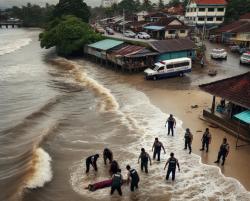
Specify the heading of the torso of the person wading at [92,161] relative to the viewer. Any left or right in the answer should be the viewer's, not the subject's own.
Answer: facing to the right of the viewer

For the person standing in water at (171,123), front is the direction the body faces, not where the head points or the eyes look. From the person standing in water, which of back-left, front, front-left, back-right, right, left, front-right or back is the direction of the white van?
back

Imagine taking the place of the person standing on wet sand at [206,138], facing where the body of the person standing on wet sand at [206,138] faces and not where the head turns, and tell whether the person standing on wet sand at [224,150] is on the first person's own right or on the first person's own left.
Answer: on the first person's own left

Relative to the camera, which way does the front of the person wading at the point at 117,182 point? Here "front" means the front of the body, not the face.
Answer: away from the camera

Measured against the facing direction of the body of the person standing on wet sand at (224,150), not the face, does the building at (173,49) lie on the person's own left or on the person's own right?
on the person's own right

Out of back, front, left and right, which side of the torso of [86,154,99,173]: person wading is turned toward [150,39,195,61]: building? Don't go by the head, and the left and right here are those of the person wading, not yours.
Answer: left

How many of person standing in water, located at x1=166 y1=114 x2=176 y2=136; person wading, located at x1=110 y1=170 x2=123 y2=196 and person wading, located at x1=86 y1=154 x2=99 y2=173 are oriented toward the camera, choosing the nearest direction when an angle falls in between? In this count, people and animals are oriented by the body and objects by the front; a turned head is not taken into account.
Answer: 1

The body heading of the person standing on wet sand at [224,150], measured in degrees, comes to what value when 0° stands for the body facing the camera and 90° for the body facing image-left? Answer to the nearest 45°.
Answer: approximately 45°
